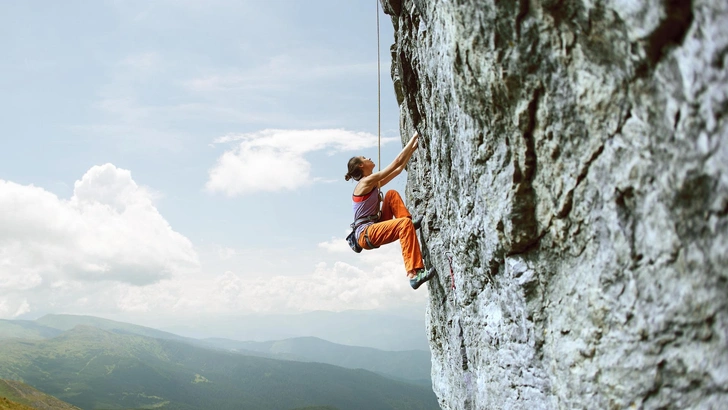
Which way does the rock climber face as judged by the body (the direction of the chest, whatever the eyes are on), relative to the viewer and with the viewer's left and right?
facing to the right of the viewer

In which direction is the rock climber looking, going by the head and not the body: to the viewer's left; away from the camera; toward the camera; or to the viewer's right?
to the viewer's right
